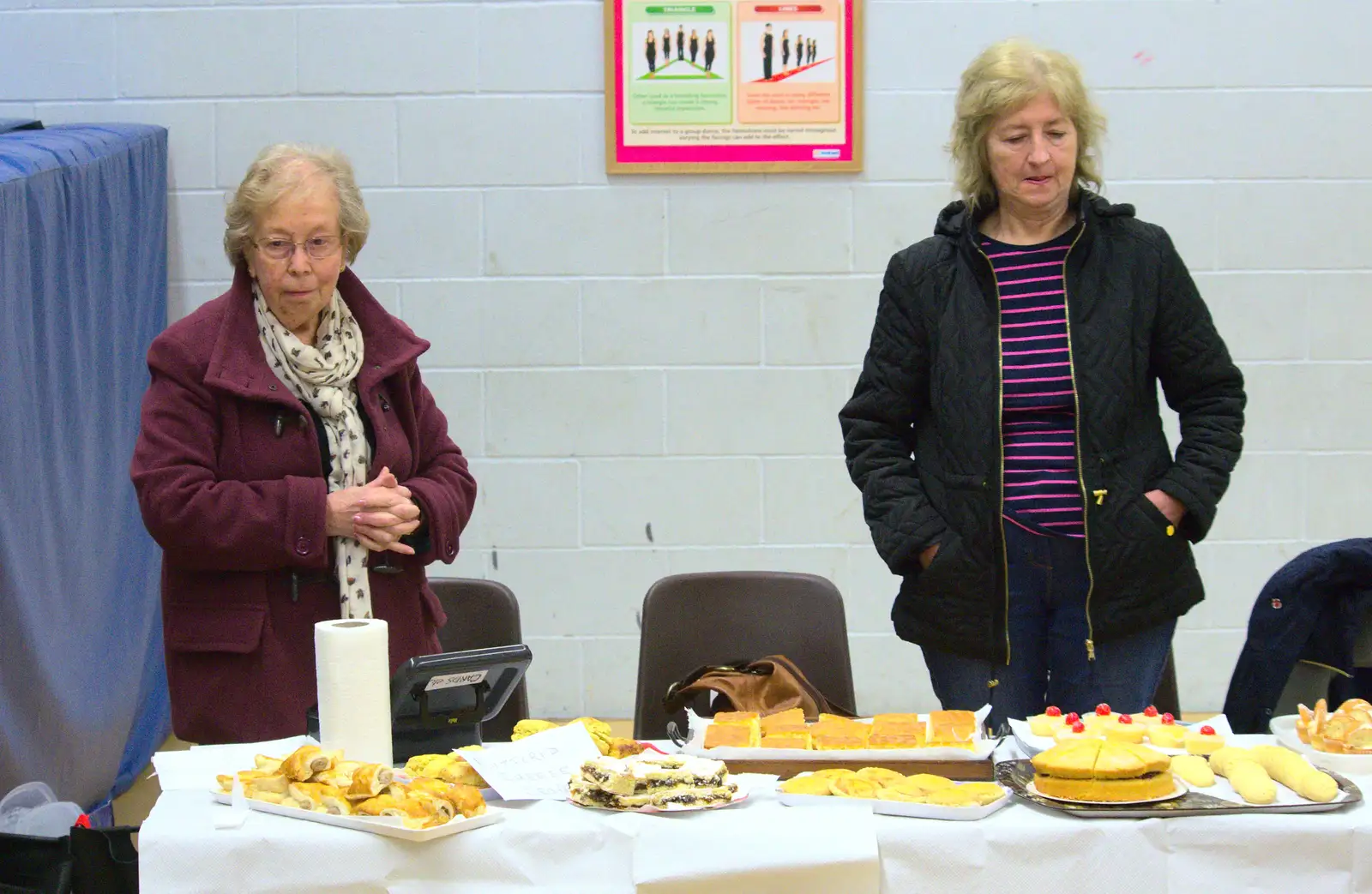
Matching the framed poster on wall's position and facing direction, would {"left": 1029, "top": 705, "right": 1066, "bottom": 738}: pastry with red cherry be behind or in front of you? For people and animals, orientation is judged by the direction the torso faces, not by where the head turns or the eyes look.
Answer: in front

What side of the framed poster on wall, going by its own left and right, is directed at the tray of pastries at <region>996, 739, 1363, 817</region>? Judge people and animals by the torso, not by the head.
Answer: front

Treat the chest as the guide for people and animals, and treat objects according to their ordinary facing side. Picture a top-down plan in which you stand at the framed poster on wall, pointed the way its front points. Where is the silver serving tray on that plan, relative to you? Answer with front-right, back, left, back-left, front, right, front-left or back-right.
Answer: front

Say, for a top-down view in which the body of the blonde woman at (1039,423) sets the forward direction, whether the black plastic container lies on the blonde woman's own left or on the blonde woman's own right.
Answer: on the blonde woman's own right

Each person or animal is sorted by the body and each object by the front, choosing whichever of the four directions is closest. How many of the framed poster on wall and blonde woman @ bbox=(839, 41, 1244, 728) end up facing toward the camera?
2

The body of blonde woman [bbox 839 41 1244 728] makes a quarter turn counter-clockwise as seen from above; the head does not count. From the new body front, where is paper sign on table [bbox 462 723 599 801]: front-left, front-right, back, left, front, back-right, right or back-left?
back-right

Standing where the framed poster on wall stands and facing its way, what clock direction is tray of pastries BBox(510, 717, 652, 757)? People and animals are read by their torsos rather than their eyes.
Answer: The tray of pastries is roughly at 12 o'clock from the framed poster on wall.

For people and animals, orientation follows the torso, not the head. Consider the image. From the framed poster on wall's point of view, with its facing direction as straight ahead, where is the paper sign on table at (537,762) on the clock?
The paper sign on table is roughly at 12 o'clock from the framed poster on wall.

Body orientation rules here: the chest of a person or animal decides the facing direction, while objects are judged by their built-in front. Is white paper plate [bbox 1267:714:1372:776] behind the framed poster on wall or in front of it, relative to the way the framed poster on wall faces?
in front

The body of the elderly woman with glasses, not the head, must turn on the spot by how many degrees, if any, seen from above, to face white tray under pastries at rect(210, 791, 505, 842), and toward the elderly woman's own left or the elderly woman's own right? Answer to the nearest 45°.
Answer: approximately 45° to the elderly woman's own right

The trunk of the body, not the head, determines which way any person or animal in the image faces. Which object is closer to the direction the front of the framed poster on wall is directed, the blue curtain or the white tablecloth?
the white tablecloth

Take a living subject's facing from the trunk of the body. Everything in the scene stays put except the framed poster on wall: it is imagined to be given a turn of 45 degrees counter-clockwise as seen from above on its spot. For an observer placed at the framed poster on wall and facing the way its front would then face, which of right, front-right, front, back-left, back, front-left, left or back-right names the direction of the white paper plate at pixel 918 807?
front-right

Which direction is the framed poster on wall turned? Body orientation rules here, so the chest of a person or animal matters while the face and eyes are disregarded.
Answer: toward the camera

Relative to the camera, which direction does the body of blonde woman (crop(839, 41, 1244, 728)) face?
toward the camera

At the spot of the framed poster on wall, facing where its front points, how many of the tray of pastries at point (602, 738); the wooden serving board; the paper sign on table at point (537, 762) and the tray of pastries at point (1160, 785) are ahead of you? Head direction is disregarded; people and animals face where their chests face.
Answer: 4

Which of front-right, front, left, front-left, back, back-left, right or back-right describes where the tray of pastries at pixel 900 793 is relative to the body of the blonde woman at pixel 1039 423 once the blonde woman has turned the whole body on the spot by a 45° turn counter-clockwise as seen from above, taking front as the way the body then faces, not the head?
front-right
